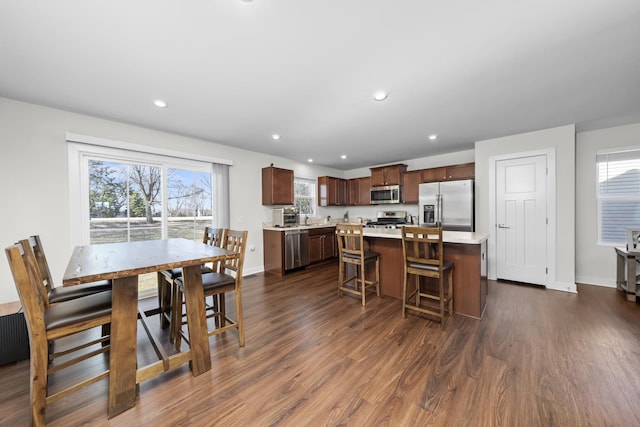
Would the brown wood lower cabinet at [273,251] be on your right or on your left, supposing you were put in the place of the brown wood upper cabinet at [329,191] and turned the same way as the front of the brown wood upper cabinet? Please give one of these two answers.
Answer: on your right

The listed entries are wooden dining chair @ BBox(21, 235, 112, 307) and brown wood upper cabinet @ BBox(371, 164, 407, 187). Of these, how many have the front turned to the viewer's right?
1

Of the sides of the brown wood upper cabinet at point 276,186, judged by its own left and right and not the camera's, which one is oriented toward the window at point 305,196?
left

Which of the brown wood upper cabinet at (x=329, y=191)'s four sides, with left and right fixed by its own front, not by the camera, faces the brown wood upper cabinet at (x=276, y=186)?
right

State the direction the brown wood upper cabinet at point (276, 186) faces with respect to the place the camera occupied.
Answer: facing the viewer and to the right of the viewer

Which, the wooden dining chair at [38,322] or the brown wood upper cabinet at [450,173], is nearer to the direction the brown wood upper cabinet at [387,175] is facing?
the wooden dining chair

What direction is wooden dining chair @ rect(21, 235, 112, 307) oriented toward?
to the viewer's right

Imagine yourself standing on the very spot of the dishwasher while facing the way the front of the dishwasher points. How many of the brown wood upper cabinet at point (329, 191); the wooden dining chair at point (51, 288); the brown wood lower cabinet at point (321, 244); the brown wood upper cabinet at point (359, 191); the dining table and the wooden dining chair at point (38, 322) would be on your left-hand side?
3
